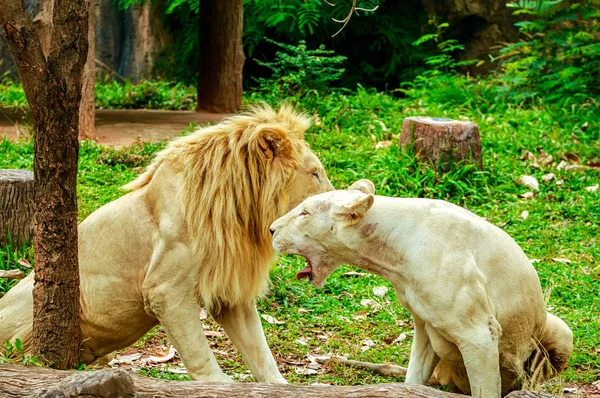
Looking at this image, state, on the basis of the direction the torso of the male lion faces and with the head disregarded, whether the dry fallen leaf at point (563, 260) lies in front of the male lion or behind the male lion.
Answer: in front

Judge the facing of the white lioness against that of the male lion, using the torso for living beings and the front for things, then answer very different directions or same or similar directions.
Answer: very different directions

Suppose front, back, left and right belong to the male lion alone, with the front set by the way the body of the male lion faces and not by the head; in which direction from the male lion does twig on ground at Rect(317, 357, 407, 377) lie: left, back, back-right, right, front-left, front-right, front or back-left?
front

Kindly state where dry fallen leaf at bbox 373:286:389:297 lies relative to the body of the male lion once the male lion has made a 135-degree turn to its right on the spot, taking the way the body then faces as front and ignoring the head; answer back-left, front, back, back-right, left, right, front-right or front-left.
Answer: back

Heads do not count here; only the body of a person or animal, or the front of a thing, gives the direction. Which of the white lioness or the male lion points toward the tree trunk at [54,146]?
the white lioness

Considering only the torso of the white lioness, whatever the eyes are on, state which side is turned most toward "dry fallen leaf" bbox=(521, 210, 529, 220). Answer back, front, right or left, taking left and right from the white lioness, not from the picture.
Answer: right

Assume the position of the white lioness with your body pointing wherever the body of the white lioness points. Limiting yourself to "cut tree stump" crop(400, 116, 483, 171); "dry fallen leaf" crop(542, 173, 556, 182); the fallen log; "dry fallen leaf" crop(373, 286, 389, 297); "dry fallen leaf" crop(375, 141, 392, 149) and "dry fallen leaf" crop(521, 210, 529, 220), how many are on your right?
5

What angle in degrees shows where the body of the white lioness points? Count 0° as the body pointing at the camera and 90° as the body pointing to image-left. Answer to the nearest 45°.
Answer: approximately 90°

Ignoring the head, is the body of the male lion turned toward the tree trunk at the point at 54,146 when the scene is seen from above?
no

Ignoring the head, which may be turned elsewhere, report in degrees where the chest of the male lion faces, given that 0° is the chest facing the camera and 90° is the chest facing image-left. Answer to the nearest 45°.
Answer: approximately 270°

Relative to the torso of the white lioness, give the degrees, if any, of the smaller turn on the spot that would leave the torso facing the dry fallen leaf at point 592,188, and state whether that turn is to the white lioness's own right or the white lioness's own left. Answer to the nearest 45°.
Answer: approximately 90° to the white lioness's own right

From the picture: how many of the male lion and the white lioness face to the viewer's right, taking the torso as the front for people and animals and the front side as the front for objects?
1

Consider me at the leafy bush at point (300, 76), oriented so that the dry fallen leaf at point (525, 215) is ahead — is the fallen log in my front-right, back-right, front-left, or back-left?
front-right
